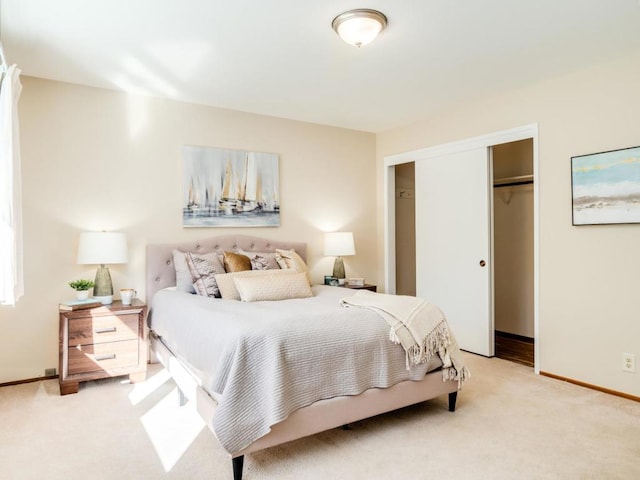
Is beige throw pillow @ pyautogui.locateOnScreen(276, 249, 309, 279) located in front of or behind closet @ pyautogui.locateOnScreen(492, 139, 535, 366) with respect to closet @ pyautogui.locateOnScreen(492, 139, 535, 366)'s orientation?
in front

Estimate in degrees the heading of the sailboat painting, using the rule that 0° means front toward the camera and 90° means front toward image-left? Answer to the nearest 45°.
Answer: approximately 315°

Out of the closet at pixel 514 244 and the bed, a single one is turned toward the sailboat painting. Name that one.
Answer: the closet

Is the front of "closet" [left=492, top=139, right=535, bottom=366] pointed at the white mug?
yes

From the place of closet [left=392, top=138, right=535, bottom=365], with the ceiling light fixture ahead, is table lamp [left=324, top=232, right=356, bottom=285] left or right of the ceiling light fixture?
right

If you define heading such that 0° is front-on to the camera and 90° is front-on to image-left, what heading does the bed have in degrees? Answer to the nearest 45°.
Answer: approximately 315°

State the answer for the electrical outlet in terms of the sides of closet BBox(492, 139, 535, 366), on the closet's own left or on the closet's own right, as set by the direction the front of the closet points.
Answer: on the closet's own left

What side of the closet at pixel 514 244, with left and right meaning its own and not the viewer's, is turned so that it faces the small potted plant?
front

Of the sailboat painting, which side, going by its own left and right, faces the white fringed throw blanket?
front

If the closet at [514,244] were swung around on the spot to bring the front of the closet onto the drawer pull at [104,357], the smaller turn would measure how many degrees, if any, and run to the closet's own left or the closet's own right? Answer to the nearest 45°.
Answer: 0° — it already faces it
